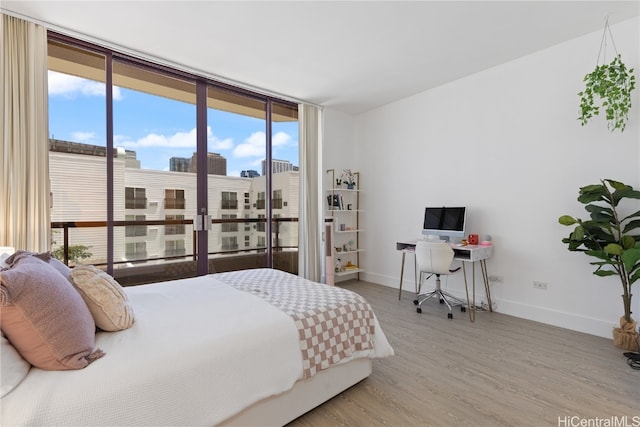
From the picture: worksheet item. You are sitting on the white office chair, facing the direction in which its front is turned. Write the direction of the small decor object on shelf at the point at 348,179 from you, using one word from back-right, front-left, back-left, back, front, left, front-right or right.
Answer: left

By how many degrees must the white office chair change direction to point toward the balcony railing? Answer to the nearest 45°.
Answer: approximately 135° to its left

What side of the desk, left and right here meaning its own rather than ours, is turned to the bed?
front

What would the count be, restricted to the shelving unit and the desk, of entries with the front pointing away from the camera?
0

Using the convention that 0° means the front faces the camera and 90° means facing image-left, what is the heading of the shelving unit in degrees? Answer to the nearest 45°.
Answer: approximately 315°

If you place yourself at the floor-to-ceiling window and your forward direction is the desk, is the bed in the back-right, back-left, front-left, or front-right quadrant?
front-right

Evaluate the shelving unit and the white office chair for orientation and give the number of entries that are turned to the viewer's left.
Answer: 0

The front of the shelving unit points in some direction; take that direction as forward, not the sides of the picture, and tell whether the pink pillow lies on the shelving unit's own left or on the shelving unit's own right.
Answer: on the shelving unit's own right

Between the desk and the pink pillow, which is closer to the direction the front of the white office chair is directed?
the desk

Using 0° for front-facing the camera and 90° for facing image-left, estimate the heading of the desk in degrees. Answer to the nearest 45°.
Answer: approximately 45°

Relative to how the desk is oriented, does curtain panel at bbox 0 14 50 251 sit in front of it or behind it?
in front

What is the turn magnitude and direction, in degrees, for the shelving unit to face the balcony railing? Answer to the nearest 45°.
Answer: approximately 90° to its right

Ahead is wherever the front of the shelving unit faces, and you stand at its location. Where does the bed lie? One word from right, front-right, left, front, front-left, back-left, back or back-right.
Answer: front-right

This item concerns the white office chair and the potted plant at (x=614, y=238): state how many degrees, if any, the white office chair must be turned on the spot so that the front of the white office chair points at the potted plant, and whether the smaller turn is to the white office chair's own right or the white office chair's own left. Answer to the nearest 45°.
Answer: approximately 45° to the white office chair's own right
